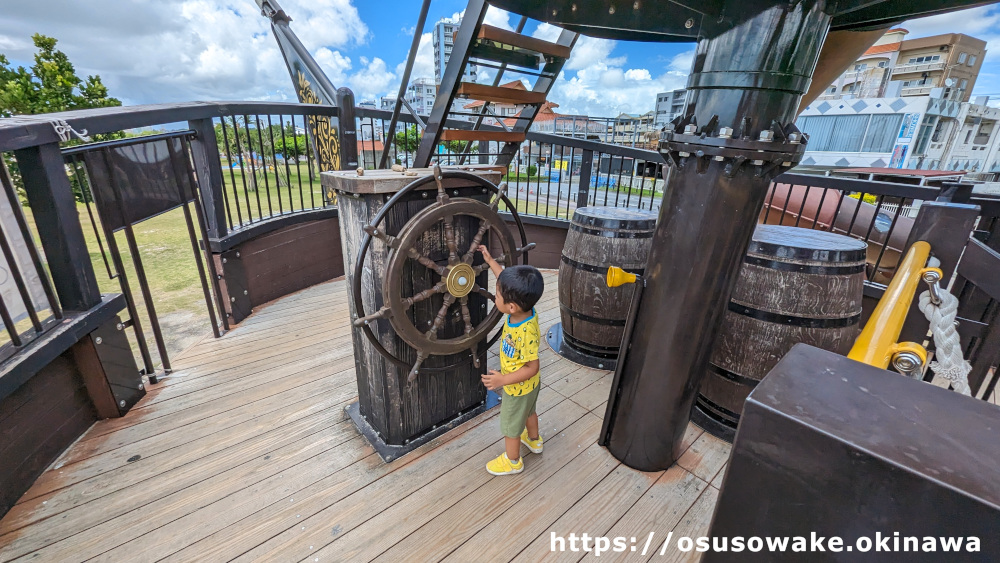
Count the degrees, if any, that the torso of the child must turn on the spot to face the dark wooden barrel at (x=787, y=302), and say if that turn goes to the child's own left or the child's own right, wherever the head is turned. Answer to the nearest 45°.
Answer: approximately 180°

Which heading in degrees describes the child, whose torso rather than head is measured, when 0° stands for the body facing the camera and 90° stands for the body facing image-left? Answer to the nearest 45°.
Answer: approximately 90°

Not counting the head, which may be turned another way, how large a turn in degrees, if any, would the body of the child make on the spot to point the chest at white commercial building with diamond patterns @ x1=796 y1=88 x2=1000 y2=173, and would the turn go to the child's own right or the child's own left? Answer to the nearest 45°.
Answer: approximately 135° to the child's own right

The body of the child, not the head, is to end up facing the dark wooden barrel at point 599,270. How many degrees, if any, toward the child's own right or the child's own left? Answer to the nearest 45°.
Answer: approximately 135° to the child's own right

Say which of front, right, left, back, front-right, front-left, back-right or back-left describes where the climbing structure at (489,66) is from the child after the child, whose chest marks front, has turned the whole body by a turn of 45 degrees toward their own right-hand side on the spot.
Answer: front-right

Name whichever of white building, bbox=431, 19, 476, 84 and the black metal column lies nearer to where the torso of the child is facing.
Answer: the white building

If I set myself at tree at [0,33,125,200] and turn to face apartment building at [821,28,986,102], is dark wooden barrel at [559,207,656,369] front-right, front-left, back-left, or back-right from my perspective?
front-right

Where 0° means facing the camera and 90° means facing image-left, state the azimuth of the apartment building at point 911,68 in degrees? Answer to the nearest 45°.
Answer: approximately 45°

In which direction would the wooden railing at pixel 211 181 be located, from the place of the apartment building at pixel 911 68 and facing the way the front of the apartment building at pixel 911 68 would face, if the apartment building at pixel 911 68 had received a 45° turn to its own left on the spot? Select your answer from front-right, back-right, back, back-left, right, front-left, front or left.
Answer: front

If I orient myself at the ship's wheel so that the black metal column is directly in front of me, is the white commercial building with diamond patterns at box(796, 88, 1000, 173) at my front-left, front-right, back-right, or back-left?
front-left

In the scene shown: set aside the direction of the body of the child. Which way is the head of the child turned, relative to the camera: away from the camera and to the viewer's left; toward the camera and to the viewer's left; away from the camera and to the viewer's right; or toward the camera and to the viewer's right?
away from the camera and to the viewer's left

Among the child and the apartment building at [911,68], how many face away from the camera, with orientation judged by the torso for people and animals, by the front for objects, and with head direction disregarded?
0

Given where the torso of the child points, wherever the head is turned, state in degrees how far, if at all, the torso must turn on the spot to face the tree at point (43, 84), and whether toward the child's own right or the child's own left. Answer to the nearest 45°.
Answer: approximately 45° to the child's own right
